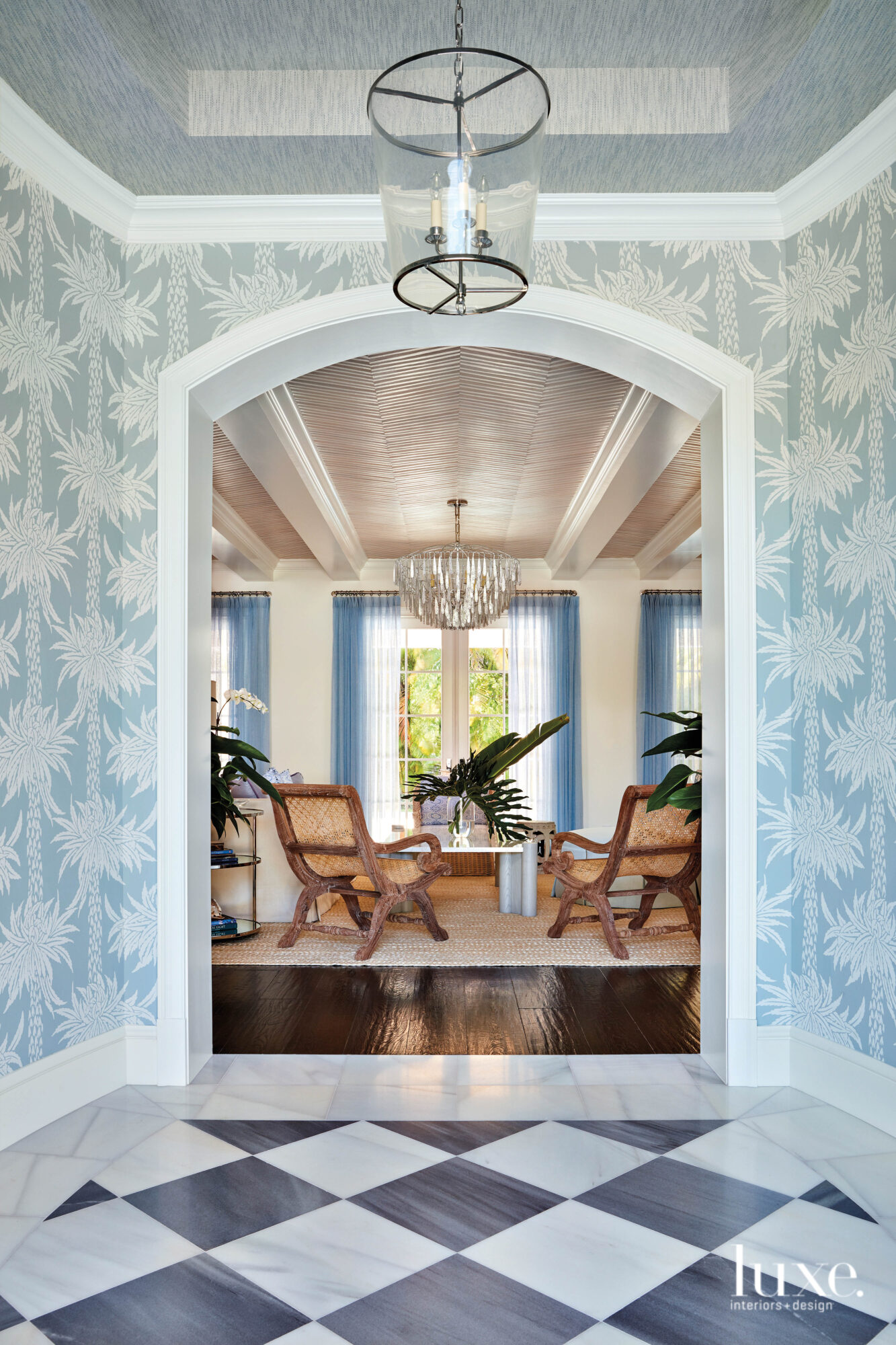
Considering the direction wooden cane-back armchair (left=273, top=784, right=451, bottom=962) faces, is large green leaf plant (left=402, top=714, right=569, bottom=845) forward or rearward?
forward

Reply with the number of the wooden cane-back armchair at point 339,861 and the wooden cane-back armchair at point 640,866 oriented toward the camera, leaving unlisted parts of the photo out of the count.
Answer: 0

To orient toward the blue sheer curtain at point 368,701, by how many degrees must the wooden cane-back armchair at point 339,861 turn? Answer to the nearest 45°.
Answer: approximately 45° to its left

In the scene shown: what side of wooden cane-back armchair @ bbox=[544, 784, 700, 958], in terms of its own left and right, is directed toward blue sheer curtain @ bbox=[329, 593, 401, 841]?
front

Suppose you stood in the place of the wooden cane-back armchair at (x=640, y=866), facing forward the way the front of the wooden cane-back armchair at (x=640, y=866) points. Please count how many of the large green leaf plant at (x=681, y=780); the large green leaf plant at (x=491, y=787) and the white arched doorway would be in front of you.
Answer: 1

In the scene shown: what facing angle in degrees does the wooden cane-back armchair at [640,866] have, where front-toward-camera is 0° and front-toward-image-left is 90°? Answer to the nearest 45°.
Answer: approximately 135°
